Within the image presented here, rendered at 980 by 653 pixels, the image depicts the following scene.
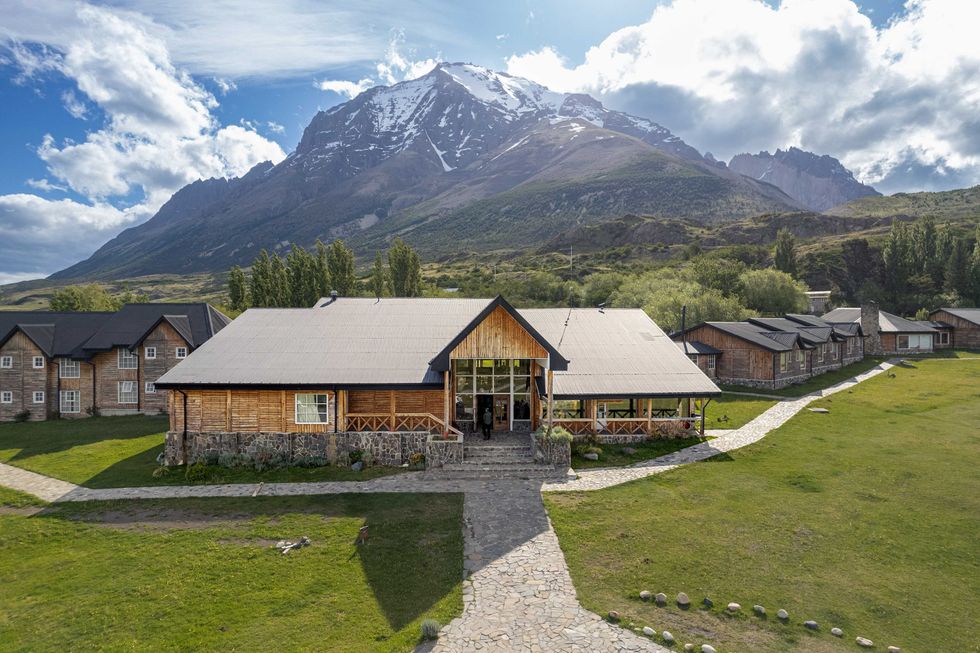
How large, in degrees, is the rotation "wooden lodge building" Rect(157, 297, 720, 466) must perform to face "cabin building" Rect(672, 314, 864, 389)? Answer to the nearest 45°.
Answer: approximately 135° to its left

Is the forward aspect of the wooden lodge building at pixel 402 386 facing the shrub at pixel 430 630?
yes

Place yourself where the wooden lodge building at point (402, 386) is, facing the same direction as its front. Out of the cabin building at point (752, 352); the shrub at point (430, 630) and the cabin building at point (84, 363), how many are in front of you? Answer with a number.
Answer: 1

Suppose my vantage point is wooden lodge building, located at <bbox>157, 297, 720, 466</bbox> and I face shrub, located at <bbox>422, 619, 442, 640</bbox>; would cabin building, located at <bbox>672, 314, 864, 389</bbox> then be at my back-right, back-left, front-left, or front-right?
back-left

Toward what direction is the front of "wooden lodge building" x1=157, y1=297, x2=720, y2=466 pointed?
toward the camera

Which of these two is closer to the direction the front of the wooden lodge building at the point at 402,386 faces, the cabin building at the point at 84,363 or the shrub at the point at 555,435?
the shrub

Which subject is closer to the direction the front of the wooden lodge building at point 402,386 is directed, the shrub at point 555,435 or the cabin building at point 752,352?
the shrub

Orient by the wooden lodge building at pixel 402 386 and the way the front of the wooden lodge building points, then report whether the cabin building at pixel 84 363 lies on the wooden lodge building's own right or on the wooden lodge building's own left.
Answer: on the wooden lodge building's own right
